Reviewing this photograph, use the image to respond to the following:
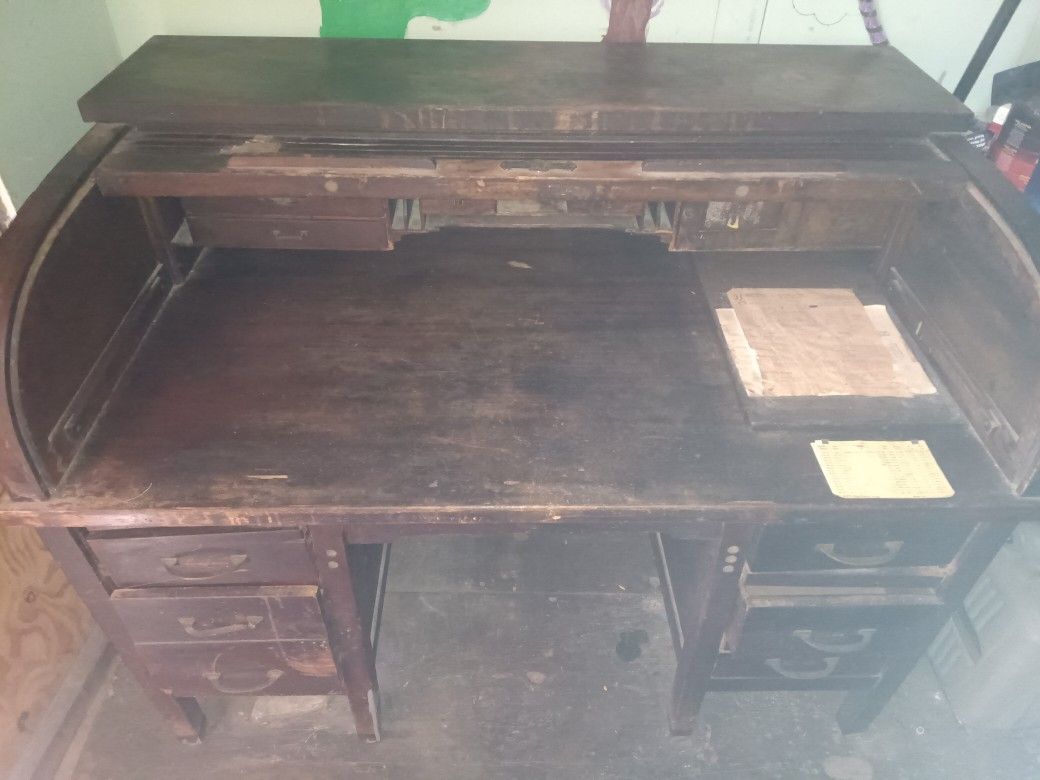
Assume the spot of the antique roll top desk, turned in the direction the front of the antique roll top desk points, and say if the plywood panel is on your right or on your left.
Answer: on your right

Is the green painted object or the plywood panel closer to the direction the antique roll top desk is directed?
the plywood panel

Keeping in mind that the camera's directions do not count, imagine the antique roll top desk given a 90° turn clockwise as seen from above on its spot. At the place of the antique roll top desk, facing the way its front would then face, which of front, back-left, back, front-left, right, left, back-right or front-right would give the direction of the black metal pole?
back-right

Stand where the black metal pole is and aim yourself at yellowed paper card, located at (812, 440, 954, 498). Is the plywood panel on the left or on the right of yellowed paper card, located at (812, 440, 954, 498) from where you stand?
right

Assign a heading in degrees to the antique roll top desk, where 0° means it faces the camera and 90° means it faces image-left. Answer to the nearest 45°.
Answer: approximately 0°

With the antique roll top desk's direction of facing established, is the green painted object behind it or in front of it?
behind
